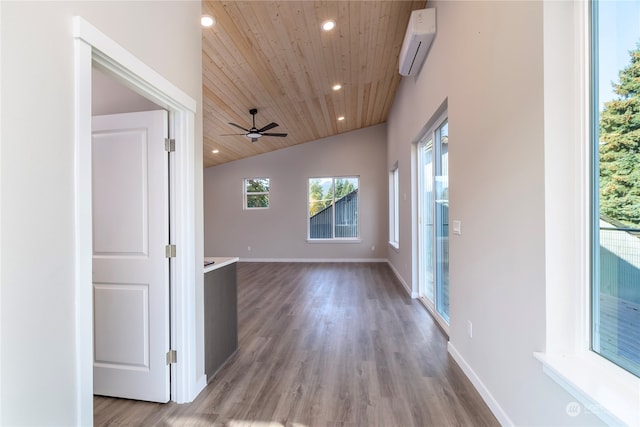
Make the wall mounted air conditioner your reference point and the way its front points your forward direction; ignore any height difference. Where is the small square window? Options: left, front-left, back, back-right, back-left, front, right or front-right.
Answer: front-right

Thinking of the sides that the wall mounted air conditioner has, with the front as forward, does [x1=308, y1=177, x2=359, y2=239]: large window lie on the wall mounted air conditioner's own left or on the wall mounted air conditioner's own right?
on the wall mounted air conditioner's own right

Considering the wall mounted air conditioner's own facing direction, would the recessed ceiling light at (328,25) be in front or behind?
in front

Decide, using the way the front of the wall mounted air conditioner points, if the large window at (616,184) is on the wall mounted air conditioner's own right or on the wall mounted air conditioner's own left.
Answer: on the wall mounted air conditioner's own left

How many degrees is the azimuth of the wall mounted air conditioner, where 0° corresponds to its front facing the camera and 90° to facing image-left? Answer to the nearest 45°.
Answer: approximately 90°

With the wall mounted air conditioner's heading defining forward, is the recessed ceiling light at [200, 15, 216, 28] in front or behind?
in front

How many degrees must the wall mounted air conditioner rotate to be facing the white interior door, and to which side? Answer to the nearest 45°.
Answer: approximately 45° to its left

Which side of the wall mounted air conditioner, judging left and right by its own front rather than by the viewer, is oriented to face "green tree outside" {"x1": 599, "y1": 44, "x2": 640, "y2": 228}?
back
